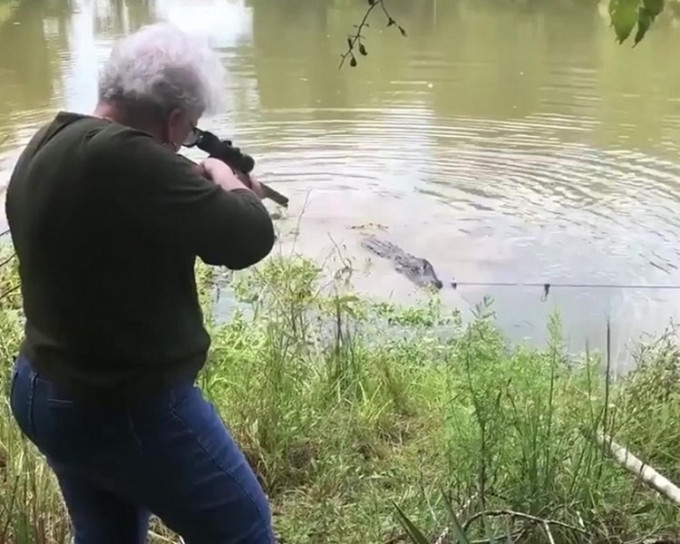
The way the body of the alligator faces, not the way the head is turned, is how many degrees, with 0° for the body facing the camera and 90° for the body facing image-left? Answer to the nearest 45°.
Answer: approximately 315°

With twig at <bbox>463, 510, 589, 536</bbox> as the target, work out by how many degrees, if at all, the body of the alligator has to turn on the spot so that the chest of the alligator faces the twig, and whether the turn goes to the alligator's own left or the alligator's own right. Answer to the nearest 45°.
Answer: approximately 45° to the alligator's own right
